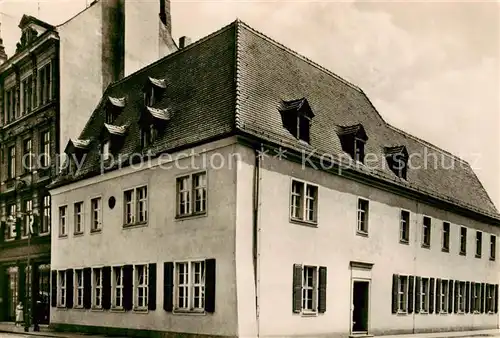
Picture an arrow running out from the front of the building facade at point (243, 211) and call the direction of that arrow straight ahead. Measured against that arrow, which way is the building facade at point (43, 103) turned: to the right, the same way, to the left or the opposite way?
to the right

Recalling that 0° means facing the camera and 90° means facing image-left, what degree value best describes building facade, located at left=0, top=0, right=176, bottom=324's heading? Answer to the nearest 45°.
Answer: approximately 45°

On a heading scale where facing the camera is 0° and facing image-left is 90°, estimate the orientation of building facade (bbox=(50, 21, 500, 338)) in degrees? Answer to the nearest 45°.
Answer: approximately 315°
